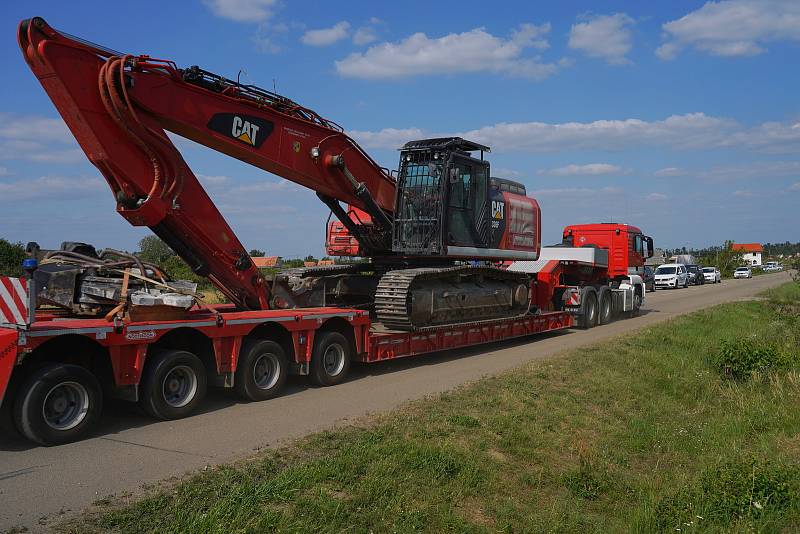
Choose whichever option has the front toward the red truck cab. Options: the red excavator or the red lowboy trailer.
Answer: the red lowboy trailer

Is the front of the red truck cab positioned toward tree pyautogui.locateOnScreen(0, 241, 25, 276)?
no

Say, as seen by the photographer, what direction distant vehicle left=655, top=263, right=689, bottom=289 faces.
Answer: facing the viewer and to the left of the viewer

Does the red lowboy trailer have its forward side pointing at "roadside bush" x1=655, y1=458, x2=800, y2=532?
no

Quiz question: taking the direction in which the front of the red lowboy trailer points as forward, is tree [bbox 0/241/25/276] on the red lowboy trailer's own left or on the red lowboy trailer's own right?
on the red lowboy trailer's own left

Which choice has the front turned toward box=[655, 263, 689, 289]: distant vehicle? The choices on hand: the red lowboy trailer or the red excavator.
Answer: the red lowboy trailer

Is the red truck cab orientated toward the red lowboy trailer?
no

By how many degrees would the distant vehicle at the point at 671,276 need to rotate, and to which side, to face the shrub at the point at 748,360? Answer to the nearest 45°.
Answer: approximately 45° to its left

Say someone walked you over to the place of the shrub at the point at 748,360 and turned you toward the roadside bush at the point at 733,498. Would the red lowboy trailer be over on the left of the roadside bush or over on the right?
right

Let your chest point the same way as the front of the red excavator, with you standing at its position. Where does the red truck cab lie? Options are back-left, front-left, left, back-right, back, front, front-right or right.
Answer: back

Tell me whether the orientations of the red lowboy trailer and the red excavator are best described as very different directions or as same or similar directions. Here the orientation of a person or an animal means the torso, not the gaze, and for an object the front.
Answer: very different directions

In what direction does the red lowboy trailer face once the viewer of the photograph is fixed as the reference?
facing away from the viewer and to the right of the viewer

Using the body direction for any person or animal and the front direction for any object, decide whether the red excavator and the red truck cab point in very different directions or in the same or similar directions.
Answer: very different directions

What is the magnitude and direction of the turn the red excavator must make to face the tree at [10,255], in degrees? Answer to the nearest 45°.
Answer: approximately 90° to its right

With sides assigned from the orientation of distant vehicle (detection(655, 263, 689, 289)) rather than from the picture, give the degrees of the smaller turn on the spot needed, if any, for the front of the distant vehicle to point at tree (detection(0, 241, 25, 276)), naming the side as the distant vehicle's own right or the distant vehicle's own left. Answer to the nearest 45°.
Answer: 0° — it already faces it

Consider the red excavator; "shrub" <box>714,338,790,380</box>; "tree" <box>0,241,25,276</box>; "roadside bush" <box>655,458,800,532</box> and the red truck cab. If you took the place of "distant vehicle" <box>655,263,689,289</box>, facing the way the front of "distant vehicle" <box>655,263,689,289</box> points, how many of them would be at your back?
0

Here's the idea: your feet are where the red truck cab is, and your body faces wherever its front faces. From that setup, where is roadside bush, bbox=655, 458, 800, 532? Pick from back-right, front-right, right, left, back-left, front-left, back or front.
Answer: back-right

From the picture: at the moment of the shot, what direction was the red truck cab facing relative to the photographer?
facing away from the viewer and to the right of the viewer

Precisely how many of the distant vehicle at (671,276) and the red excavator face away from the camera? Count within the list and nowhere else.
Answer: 0
